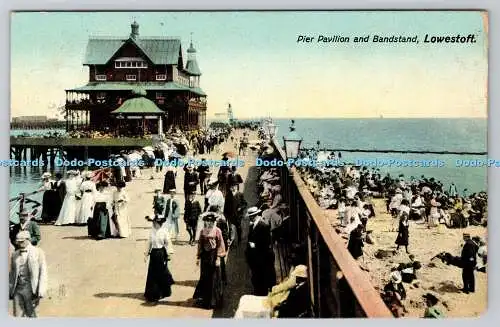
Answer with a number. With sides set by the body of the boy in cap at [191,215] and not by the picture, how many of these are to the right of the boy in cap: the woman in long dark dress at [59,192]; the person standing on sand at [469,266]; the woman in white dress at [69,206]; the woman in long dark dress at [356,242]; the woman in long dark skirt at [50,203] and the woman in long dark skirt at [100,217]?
4

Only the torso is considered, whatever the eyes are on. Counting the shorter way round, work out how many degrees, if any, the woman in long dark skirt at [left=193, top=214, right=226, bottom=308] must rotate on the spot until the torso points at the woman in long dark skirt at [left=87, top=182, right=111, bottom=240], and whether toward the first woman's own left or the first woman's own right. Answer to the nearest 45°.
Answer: approximately 135° to the first woman's own right

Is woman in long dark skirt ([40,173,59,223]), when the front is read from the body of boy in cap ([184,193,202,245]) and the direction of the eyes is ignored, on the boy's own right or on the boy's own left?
on the boy's own right

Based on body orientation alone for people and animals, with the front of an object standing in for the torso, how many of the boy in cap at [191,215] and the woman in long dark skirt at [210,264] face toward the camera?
2

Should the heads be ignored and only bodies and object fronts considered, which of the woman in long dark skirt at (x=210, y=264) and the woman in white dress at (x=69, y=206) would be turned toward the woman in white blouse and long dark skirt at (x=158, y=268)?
the woman in white dress

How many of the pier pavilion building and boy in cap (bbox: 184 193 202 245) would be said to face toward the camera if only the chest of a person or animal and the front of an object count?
2
